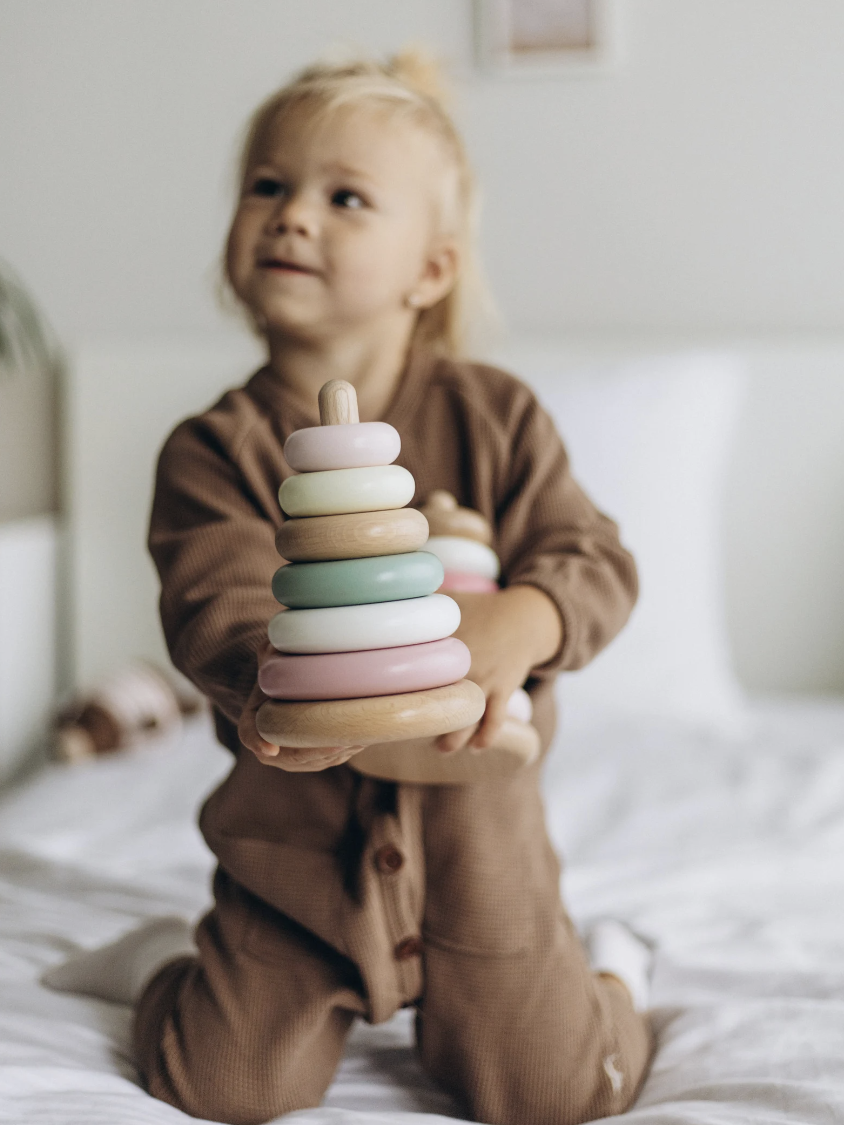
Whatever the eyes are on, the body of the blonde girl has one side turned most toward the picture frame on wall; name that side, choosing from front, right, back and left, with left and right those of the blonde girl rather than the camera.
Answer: back

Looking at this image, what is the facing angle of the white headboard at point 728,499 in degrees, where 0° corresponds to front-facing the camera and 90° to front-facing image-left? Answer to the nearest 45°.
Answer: approximately 0°

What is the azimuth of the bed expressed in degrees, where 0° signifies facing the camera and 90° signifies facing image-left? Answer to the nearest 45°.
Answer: approximately 0°

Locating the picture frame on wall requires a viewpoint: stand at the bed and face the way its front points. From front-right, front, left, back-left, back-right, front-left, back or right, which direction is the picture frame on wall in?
back

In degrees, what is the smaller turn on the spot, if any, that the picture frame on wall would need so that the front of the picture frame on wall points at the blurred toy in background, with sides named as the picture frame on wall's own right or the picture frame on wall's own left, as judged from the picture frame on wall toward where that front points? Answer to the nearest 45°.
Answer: approximately 45° to the picture frame on wall's own right

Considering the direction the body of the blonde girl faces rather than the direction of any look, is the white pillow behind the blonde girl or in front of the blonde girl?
behind
